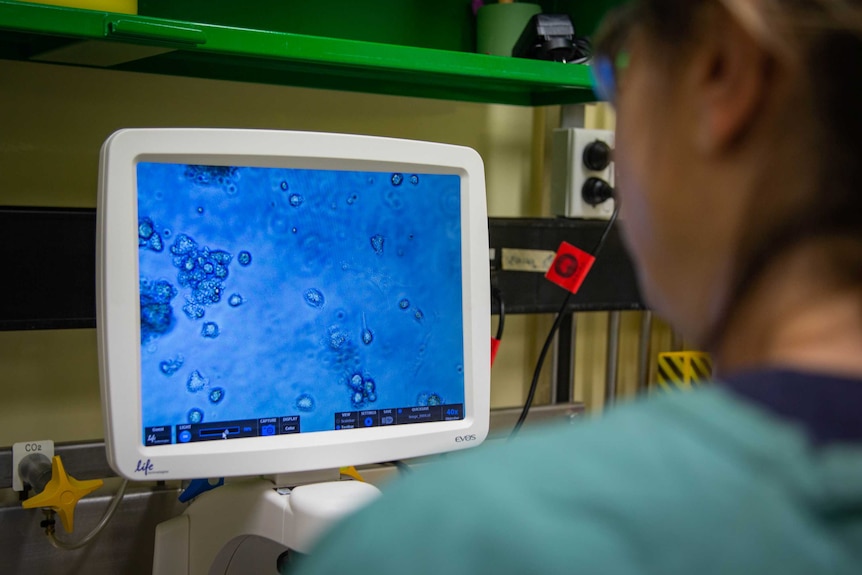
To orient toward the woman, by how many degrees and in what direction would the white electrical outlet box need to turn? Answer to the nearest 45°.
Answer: approximately 45° to its right

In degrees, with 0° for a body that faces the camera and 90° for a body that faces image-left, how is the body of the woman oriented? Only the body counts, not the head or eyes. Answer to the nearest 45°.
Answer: approximately 135°

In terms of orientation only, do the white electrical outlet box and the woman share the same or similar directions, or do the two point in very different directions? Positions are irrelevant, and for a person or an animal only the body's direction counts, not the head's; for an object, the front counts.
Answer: very different directions

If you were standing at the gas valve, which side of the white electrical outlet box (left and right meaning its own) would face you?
right

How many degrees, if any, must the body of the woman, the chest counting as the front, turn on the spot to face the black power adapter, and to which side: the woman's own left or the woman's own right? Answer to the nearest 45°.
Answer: approximately 45° to the woman's own right

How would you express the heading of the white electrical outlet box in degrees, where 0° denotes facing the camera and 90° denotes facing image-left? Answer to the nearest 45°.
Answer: approximately 315°

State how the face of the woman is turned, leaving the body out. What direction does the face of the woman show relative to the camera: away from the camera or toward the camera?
away from the camera
